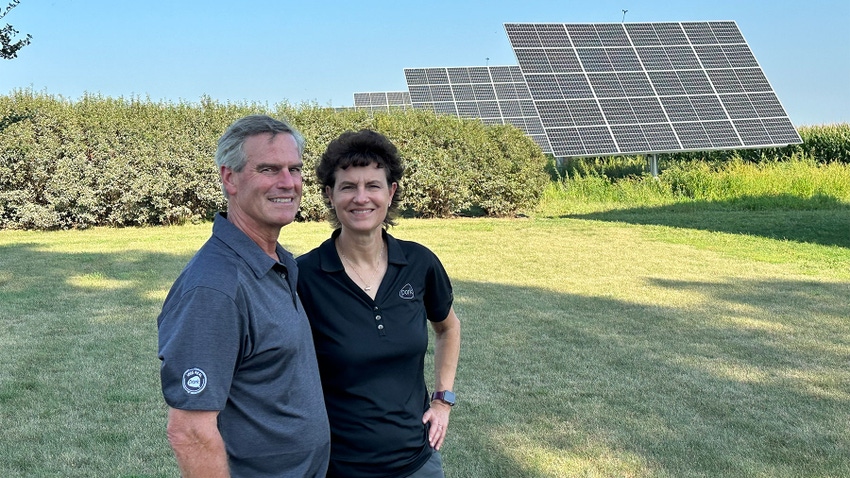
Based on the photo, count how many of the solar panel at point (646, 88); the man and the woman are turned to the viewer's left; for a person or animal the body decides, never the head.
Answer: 0

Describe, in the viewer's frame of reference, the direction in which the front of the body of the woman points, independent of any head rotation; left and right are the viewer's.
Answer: facing the viewer

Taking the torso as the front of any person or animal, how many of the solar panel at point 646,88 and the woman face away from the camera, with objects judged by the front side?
0

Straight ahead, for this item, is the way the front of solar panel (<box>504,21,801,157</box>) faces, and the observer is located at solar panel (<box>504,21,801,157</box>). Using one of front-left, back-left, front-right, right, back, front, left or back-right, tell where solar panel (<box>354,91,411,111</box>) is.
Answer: back

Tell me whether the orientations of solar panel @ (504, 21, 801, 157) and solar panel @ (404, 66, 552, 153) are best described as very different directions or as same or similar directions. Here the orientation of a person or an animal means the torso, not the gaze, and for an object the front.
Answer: same or similar directions

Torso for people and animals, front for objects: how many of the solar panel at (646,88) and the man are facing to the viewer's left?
0

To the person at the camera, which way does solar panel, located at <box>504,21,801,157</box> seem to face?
facing the viewer and to the right of the viewer

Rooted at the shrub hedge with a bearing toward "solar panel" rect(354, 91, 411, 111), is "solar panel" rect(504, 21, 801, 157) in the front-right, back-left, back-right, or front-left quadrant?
front-right

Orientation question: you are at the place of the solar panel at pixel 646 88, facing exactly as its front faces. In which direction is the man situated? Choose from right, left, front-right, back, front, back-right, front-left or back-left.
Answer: front-right

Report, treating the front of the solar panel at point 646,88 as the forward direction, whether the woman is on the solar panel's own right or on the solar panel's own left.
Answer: on the solar panel's own right

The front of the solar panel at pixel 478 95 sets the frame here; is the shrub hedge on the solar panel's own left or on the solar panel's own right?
on the solar panel's own right

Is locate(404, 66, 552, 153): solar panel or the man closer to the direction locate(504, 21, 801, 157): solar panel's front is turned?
the man
